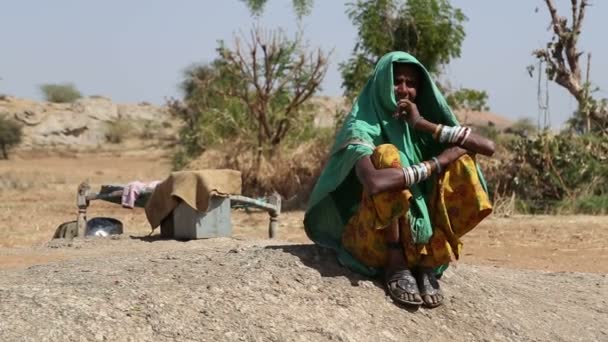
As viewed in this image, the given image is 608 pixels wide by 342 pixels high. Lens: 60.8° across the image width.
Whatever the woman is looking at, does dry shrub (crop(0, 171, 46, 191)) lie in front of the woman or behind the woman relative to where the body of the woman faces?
behind

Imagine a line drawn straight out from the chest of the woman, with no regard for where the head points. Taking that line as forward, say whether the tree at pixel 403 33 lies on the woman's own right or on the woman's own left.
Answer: on the woman's own left

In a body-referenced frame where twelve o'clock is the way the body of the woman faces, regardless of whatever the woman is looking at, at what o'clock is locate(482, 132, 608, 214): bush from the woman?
The bush is roughly at 8 o'clock from the woman.

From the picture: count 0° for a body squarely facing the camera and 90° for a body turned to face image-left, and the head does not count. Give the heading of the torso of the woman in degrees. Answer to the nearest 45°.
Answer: approximately 315°
